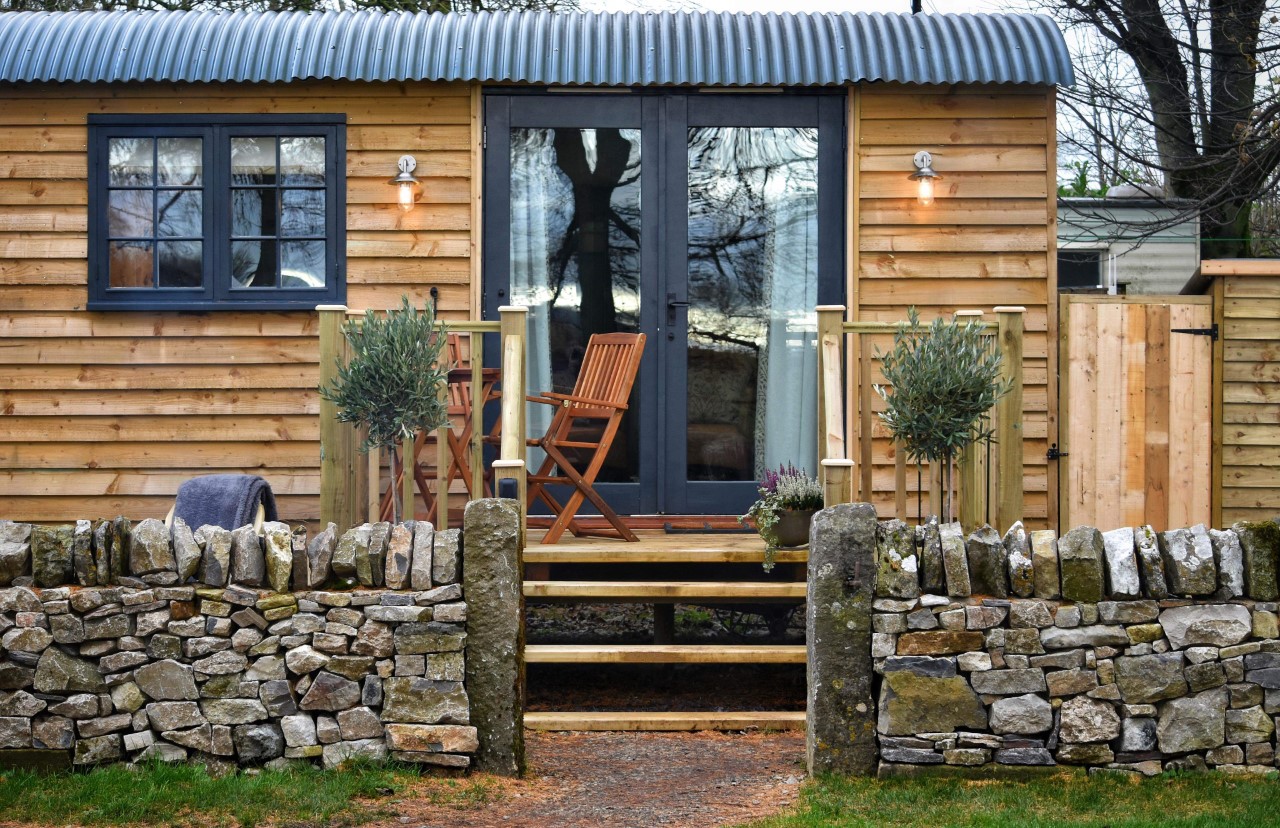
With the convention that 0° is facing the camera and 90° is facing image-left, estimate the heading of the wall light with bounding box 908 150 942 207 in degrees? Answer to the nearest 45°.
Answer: approximately 0°

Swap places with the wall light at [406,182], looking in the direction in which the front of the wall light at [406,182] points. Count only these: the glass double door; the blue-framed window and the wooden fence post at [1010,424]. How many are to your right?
1

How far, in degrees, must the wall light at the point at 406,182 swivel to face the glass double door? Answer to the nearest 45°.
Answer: approximately 90° to its left

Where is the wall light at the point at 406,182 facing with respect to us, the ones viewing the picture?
facing the viewer

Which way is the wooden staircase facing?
toward the camera

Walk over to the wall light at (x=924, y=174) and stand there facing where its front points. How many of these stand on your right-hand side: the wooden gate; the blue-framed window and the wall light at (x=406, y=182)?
2

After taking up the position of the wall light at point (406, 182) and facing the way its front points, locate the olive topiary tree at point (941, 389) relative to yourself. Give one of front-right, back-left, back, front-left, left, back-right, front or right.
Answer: front-left

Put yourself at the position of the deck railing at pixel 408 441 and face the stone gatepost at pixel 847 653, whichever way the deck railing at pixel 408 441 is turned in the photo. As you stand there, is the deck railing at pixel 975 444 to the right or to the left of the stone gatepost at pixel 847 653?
left

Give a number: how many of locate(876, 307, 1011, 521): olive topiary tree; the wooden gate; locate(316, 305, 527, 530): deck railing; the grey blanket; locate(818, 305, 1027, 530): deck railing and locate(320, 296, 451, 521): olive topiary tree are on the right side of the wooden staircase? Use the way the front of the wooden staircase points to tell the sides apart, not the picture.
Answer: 3

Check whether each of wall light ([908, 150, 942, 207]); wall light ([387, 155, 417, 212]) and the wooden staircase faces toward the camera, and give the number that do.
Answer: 3

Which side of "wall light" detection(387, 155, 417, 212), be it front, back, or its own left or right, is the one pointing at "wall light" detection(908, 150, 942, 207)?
left

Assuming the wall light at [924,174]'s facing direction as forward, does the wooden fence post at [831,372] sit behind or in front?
in front

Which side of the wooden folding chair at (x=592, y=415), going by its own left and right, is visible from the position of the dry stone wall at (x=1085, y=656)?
left

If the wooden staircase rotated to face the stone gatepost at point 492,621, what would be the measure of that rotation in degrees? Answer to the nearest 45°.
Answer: approximately 45° to its right

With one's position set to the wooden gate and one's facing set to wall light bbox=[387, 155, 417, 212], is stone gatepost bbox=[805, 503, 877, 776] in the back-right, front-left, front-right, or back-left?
front-left

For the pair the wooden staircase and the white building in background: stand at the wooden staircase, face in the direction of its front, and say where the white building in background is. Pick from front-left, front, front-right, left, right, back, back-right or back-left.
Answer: back-left
